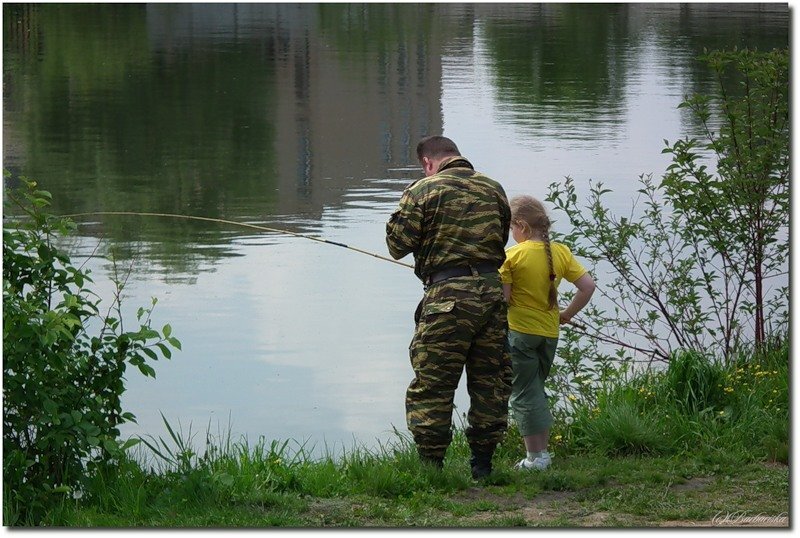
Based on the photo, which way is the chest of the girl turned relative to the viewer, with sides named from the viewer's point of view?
facing away from the viewer and to the left of the viewer

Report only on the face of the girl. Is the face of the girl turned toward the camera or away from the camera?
away from the camera

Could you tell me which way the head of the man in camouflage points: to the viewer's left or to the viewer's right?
to the viewer's left

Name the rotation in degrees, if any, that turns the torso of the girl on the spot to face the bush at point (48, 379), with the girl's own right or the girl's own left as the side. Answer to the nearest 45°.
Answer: approximately 45° to the girl's own left
